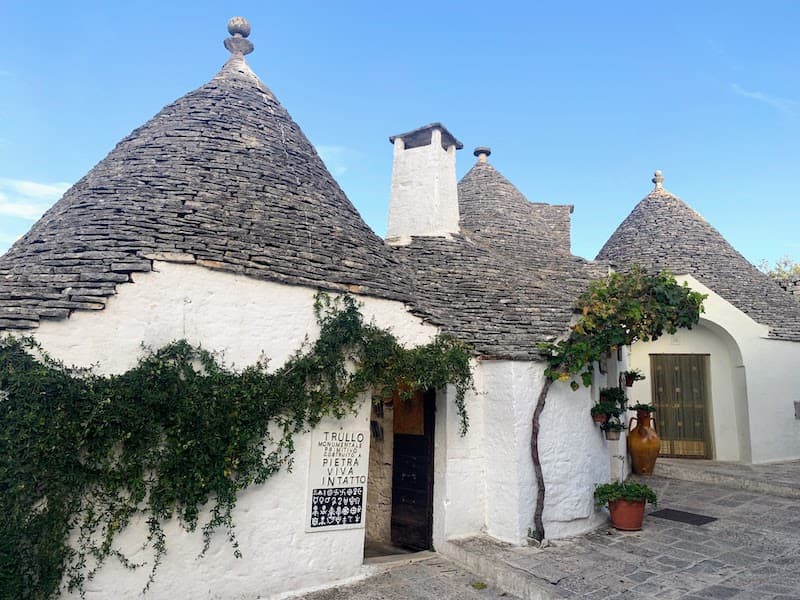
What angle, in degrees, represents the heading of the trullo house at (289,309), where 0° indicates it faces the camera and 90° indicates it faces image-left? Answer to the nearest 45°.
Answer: approximately 315°

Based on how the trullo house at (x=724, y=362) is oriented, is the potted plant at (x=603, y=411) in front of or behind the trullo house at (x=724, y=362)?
in front

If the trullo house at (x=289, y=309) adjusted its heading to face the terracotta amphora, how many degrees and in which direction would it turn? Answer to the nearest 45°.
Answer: approximately 90° to its left

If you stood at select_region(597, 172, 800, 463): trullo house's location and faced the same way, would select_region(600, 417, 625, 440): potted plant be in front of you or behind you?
in front

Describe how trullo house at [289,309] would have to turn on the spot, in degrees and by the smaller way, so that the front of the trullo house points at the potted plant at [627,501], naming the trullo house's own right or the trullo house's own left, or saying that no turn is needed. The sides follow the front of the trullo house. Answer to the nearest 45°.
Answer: approximately 45° to the trullo house's own left

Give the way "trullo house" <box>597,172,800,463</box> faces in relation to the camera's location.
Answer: facing the viewer

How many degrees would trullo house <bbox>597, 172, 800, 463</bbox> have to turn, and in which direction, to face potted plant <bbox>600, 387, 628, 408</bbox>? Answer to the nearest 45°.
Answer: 0° — it already faces it

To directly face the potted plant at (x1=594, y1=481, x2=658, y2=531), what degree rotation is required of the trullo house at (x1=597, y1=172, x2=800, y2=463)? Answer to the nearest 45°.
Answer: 0° — it already faces it

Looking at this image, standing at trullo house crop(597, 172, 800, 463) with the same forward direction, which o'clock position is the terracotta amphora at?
The terracotta amphora is roughly at 1 o'clock from the trullo house.
